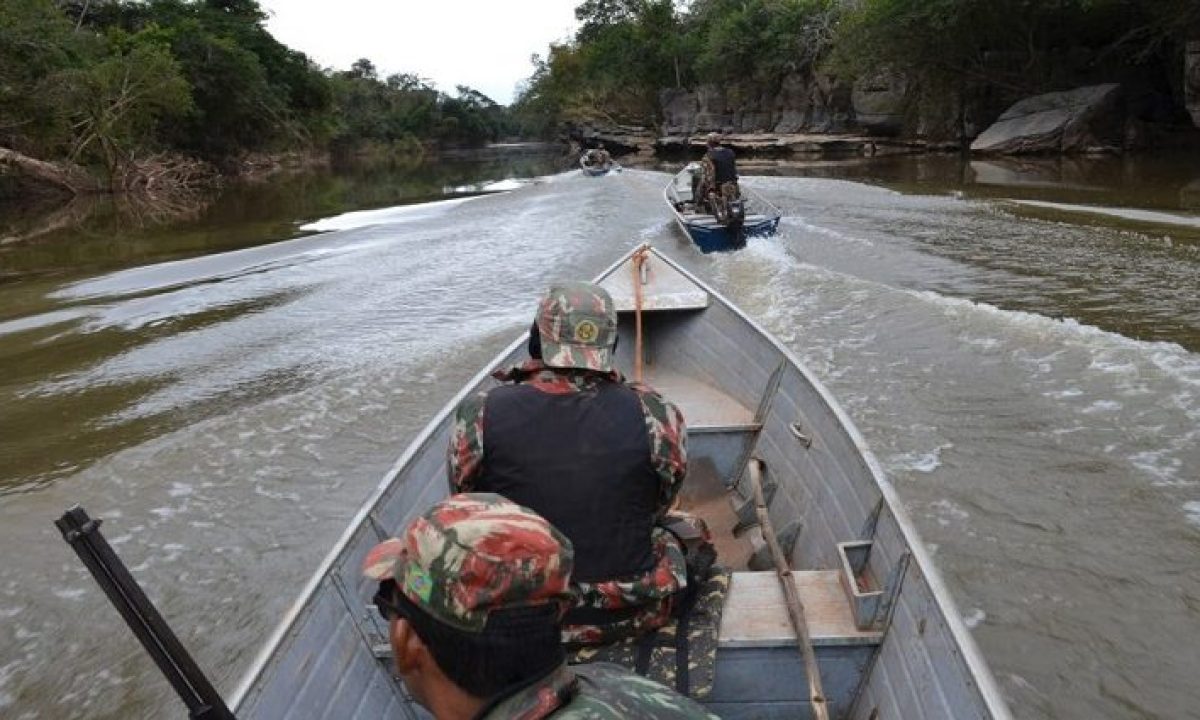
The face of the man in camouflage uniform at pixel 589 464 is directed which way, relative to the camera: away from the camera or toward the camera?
away from the camera

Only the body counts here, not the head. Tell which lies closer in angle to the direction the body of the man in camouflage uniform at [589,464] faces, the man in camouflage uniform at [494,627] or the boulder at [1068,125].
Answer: the boulder

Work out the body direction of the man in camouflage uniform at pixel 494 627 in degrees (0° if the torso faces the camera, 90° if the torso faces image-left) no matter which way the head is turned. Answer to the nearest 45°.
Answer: approximately 135°

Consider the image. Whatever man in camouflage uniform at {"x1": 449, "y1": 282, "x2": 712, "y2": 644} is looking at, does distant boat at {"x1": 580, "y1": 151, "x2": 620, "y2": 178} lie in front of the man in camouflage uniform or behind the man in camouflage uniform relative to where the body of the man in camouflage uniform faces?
in front

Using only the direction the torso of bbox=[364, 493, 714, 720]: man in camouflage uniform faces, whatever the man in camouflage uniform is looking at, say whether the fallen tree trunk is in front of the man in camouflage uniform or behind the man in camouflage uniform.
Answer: in front

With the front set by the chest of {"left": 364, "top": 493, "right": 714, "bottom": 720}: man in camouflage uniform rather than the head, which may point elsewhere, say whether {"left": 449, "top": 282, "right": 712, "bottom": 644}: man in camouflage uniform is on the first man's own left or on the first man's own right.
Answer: on the first man's own right

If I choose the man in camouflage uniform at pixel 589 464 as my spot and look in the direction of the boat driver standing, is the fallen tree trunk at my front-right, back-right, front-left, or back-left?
front-left

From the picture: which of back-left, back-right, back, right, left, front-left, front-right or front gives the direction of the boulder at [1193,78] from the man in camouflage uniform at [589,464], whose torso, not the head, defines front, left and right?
front-right

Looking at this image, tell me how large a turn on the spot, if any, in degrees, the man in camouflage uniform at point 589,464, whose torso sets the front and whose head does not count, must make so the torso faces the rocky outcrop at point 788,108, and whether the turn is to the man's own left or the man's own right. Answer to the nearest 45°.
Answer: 0° — they already face it

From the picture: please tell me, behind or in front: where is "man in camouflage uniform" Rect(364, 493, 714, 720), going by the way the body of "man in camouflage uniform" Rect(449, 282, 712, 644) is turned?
behind

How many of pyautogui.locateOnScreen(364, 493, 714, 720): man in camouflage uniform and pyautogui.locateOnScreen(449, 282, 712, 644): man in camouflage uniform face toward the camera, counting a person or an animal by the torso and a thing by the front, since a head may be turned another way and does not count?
0

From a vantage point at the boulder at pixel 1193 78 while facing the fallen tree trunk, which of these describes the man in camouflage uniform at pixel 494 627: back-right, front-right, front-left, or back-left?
front-left

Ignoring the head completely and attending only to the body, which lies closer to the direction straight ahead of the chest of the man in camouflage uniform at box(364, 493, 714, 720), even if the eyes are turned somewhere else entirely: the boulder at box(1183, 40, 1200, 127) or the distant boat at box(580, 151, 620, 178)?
the distant boat

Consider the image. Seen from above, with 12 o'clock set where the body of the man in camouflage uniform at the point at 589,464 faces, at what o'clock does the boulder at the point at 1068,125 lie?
The boulder is roughly at 1 o'clock from the man in camouflage uniform.

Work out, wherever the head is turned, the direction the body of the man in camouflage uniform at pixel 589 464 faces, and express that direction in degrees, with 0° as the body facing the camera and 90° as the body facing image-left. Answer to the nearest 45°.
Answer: approximately 180°
